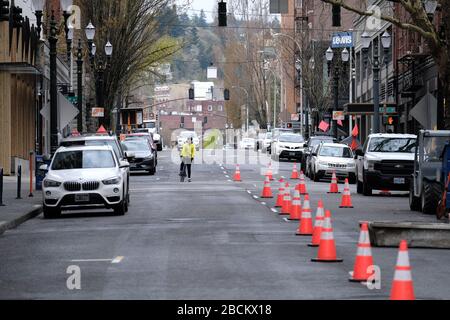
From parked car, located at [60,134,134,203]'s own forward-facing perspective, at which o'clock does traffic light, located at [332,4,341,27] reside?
The traffic light is roughly at 8 o'clock from the parked car.

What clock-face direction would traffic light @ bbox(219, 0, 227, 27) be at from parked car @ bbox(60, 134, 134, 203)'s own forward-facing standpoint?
The traffic light is roughly at 7 o'clock from the parked car.

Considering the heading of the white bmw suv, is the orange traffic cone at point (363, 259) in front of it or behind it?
in front

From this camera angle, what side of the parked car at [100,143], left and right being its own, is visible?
front

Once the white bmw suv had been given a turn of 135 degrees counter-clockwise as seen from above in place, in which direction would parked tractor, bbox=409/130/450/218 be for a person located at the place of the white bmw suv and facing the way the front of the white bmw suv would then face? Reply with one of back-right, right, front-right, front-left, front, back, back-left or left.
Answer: front-right

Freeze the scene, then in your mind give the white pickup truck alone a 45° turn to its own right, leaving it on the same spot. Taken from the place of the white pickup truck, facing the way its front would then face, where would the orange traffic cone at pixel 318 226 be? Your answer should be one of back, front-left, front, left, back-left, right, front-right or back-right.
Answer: front-left

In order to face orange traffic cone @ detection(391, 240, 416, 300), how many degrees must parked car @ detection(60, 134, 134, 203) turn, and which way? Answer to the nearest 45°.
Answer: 0° — it already faces it

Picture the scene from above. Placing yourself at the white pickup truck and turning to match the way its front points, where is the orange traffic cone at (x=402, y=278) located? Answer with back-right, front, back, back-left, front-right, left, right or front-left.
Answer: front

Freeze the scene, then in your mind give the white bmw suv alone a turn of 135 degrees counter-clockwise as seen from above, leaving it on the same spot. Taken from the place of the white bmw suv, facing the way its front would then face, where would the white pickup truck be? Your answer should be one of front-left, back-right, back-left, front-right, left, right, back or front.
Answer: front

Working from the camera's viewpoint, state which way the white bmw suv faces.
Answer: facing the viewer

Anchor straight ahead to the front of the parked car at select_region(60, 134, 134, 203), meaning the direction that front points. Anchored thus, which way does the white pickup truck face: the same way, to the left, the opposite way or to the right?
the same way

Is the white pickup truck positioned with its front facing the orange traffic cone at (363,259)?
yes

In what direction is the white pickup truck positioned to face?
toward the camera

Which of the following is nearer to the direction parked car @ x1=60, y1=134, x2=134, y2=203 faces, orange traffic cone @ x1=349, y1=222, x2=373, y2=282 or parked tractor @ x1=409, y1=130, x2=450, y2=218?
the orange traffic cone
